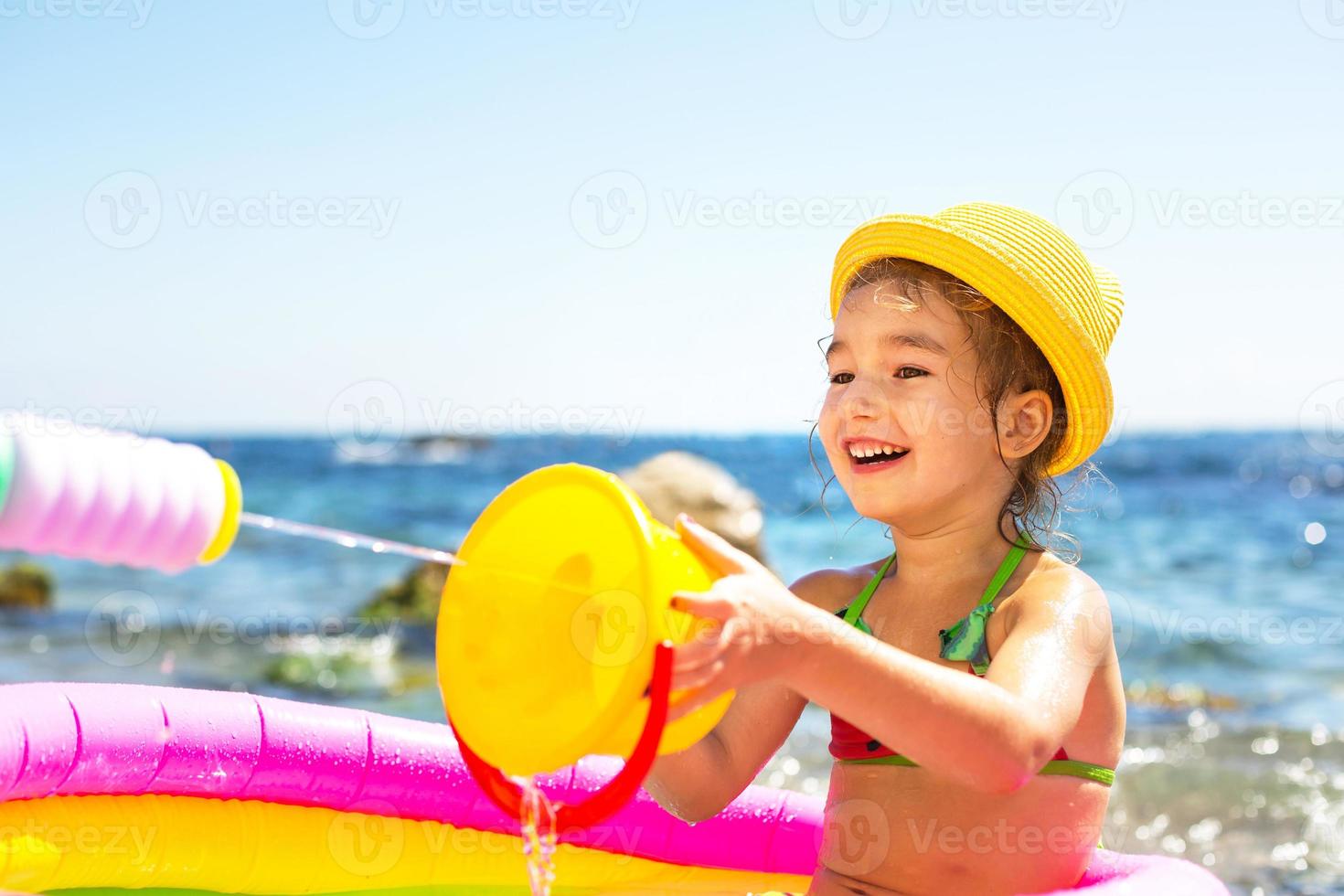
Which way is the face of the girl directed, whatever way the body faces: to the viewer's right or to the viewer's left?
to the viewer's left

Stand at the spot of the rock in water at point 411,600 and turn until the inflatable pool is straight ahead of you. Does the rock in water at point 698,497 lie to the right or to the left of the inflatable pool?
left

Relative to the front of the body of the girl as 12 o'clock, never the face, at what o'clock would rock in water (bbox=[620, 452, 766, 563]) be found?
The rock in water is roughly at 4 o'clock from the girl.

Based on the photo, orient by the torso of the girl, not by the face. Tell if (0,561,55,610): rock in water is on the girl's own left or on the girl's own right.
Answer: on the girl's own right

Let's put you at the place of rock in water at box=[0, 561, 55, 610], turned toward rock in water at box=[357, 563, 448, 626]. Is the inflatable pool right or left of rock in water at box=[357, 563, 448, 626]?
right

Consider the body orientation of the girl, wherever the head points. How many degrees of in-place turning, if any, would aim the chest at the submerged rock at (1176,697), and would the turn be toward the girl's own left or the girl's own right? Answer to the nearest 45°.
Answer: approximately 135° to the girl's own right

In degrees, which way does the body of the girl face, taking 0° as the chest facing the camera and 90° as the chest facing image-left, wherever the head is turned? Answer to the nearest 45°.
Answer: approximately 45°

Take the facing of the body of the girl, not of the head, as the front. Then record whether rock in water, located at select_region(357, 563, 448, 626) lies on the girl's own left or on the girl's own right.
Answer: on the girl's own right
